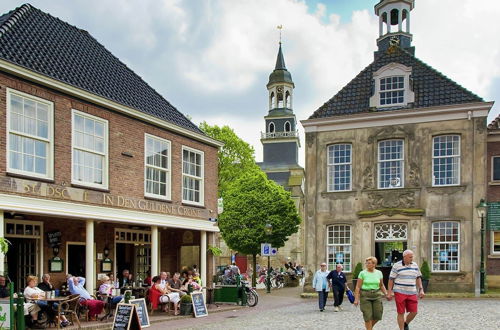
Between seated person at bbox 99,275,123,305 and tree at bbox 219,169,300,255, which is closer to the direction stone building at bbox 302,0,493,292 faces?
the seated person

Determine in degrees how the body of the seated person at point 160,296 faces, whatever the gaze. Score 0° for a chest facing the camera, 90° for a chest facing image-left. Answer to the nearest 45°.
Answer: approximately 270°

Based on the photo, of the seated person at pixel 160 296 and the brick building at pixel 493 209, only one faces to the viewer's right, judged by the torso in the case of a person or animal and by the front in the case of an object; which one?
the seated person

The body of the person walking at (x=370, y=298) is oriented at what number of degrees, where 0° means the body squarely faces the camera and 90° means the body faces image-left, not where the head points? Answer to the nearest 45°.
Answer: approximately 0°

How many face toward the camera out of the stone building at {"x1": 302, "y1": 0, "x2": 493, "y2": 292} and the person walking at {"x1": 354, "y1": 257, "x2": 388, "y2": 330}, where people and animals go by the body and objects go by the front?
2
